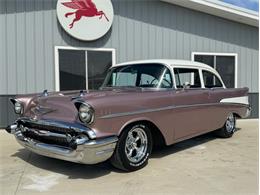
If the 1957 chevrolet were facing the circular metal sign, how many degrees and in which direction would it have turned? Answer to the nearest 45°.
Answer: approximately 135° to its right

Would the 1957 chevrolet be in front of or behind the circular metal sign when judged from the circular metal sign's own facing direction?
in front

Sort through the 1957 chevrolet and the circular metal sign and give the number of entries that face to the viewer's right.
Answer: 0

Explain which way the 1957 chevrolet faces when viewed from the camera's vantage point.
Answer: facing the viewer and to the left of the viewer

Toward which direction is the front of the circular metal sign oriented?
toward the camera
